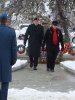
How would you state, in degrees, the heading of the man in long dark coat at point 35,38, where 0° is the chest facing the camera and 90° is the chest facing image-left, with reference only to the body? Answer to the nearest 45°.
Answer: approximately 0°

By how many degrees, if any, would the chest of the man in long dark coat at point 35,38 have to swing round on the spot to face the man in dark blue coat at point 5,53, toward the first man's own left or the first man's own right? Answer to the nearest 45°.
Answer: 0° — they already face them
